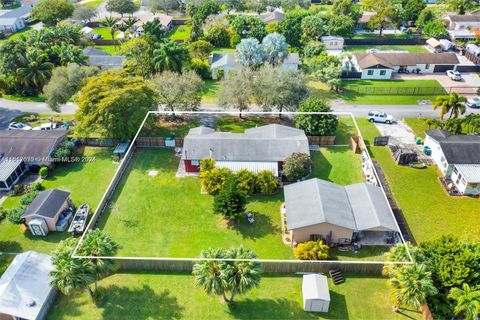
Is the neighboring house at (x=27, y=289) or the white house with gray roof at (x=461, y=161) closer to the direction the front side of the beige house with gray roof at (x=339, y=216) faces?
the neighboring house

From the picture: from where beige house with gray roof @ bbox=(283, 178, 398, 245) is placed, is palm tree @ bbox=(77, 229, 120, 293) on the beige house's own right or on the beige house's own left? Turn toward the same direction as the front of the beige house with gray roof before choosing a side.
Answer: on the beige house's own right

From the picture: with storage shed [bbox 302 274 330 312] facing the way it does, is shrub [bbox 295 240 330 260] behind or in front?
behind

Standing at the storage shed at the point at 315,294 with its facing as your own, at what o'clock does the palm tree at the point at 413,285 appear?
The palm tree is roughly at 9 o'clock from the storage shed.

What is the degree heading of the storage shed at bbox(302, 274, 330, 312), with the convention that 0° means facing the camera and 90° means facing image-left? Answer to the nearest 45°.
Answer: approximately 0°

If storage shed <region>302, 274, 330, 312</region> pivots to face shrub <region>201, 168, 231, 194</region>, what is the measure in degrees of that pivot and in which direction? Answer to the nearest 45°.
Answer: approximately 135° to its right

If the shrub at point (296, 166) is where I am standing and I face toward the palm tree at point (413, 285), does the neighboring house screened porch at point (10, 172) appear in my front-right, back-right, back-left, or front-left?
back-right

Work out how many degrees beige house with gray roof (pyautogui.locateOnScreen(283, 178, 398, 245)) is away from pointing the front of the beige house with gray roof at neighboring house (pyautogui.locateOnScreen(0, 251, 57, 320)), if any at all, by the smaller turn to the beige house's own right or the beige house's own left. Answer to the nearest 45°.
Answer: approximately 45° to the beige house's own right

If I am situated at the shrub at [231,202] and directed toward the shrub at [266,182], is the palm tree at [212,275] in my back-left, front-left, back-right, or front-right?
back-right

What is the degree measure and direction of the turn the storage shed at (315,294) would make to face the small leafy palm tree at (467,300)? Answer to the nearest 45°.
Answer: approximately 90° to its left
